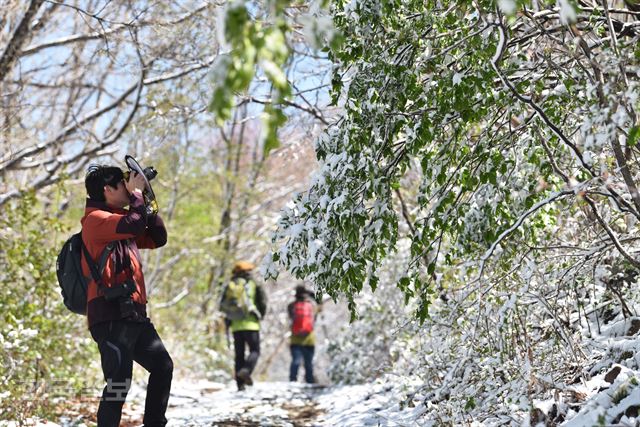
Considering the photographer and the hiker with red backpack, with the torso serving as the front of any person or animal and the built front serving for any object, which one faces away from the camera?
the hiker with red backpack

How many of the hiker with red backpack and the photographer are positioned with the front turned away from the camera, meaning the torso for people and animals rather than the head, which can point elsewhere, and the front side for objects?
1

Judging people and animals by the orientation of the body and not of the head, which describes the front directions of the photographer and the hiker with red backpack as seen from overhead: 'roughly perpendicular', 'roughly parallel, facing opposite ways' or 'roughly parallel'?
roughly perpendicular

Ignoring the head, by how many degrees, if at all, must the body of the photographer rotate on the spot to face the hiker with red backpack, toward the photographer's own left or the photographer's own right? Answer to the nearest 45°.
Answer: approximately 90° to the photographer's own left

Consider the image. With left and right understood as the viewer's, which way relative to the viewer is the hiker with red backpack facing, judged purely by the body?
facing away from the viewer

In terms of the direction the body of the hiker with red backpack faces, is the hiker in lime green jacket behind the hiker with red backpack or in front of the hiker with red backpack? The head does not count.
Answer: behind

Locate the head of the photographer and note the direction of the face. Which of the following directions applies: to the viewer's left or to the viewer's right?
to the viewer's right

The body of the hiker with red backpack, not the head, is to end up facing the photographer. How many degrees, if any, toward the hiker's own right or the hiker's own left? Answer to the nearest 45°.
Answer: approximately 180°

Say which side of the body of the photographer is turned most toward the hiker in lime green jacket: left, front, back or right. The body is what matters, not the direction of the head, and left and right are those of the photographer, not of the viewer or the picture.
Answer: left

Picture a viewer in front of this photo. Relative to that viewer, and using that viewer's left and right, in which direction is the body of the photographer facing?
facing to the right of the viewer
